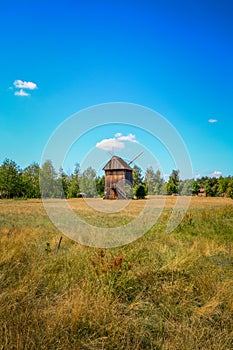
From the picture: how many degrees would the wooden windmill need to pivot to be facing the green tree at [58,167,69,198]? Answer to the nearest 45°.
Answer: approximately 135° to its right
